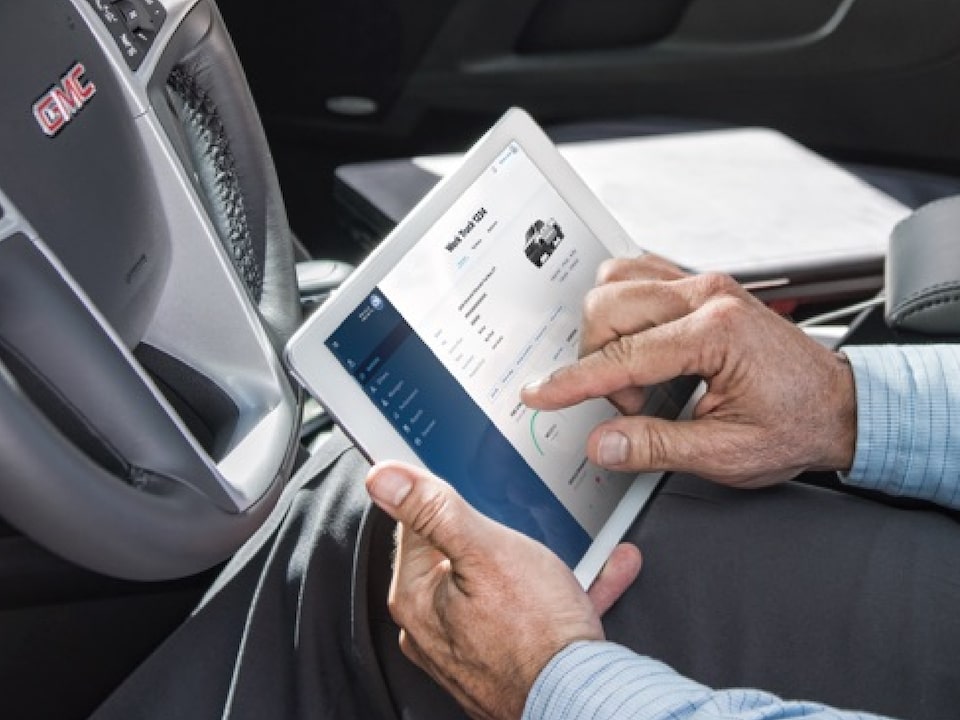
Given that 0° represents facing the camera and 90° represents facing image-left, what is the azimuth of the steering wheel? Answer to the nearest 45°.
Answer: approximately 315°

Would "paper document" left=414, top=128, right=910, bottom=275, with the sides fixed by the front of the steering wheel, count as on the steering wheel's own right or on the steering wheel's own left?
on the steering wheel's own left
